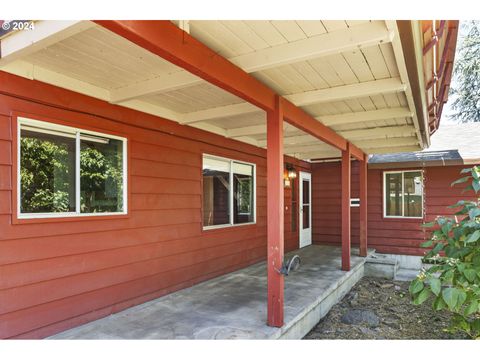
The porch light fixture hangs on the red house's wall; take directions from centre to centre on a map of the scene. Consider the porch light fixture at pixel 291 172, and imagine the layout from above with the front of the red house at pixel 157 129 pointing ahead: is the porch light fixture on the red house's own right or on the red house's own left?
on the red house's own left

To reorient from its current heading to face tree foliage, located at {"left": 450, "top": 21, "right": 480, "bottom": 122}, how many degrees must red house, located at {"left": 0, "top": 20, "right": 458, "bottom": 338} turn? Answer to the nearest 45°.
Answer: approximately 90° to its left

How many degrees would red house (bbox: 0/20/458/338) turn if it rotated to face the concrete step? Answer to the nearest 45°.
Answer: approximately 90° to its left
